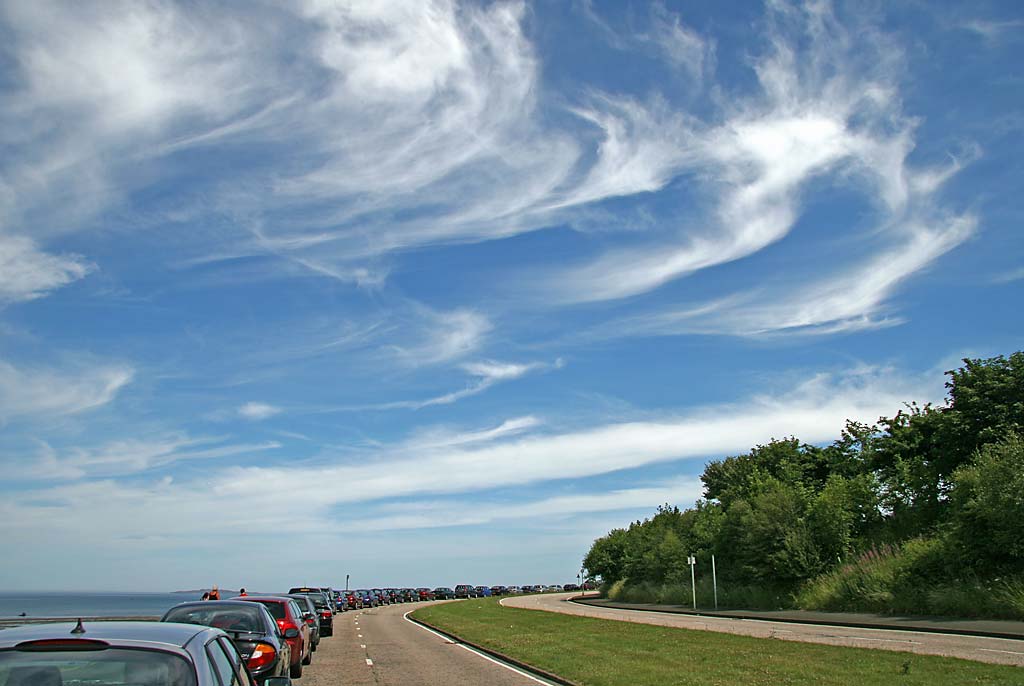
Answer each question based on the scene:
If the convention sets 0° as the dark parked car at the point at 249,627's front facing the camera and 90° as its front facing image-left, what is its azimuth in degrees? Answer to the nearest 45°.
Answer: approximately 180°

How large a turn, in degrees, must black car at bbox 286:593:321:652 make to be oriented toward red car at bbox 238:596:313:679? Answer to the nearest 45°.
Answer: approximately 180°

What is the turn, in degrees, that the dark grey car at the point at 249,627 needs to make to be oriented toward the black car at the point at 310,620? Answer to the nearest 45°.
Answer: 0° — it already faces it

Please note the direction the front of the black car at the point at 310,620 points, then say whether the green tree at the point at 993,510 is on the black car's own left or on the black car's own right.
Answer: on the black car's own right

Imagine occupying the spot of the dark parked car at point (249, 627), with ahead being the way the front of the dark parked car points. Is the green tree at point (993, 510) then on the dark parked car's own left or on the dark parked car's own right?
on the dark parked car's own right

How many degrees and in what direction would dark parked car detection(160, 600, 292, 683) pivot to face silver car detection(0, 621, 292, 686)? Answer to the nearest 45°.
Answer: approximately 180°

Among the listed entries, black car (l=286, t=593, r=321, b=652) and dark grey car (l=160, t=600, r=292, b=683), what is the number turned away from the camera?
2

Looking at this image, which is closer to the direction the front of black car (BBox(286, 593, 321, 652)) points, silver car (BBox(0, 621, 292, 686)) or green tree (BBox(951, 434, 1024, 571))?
the green tree

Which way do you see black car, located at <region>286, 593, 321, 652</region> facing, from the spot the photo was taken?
facing away from the viewer

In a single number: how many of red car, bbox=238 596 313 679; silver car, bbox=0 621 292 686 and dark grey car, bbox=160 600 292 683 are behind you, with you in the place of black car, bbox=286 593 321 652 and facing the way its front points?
3

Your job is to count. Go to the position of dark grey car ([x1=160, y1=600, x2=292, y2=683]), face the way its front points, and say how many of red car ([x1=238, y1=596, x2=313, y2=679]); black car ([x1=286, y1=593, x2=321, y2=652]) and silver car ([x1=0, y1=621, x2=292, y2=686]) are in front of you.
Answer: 2

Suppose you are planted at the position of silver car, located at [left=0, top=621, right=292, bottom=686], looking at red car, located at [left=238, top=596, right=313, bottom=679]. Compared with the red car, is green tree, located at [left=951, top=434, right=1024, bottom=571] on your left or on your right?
right

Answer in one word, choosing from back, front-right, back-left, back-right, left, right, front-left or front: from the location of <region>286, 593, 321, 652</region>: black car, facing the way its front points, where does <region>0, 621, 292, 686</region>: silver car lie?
back

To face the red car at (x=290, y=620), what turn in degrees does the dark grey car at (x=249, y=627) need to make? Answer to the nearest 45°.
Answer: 0° — it already faces it
